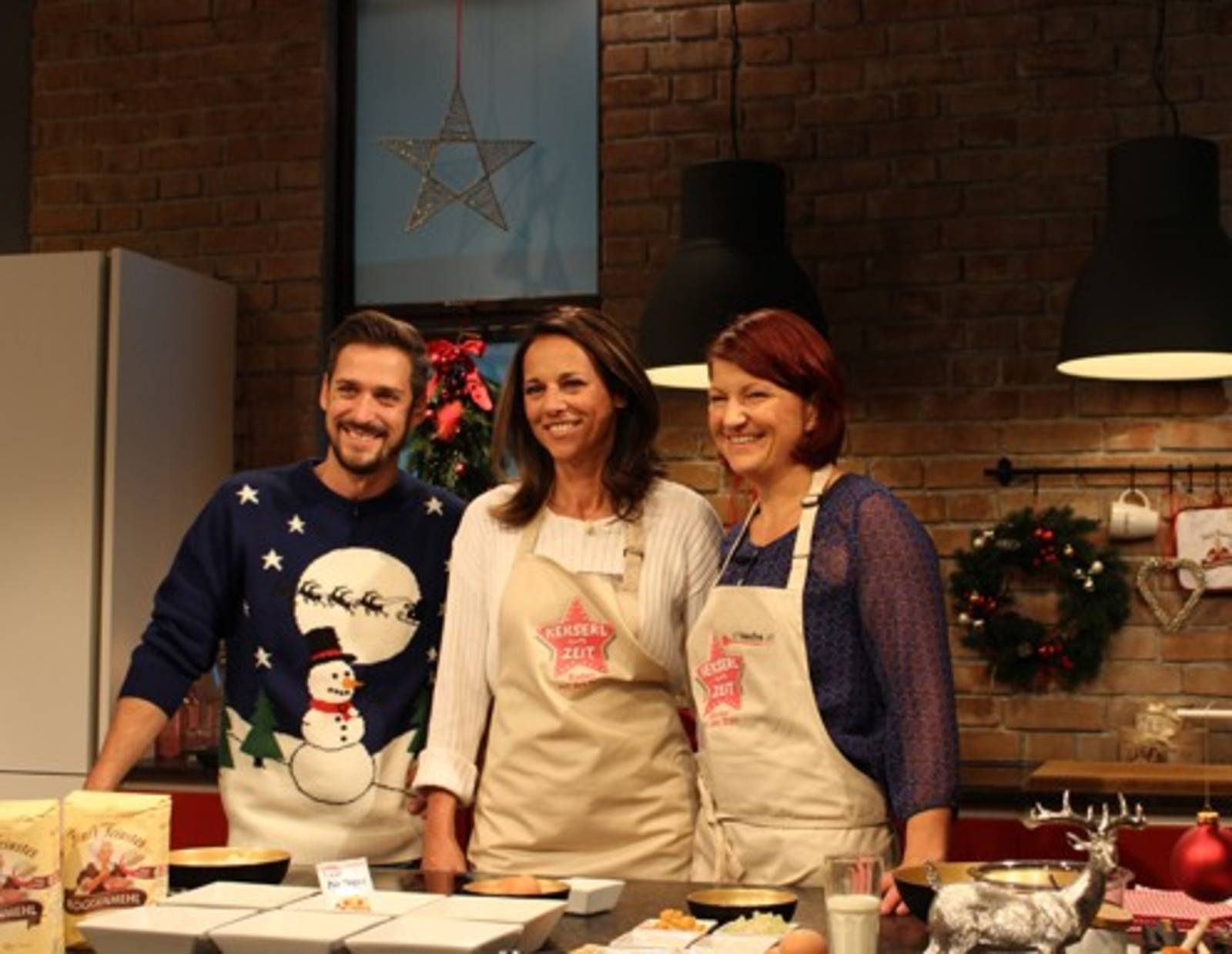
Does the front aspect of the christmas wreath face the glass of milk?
yes

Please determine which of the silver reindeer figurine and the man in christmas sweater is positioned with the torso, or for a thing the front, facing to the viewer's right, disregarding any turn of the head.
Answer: the silver reindeer figurine

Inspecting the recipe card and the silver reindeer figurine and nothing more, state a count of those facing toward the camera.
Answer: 1

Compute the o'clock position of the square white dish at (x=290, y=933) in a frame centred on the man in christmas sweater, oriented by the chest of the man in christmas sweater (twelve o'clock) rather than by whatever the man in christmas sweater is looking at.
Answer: The square white dish is roughly at 12 o'clock from the man in christmas sweater.

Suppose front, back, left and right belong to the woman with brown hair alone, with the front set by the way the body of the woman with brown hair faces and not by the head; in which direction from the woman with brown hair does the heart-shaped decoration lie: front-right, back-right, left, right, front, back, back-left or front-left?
back-left

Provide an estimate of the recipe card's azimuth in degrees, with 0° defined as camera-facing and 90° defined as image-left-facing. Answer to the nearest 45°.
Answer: approximately 0°

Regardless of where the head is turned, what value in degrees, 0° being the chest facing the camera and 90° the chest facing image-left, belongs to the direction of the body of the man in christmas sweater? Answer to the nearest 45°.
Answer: approximately 0°

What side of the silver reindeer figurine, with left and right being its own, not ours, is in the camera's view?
right

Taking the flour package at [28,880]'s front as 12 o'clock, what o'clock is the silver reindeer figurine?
The silver reindeer figurine is roughly at 10 o'clock from the flour package.
